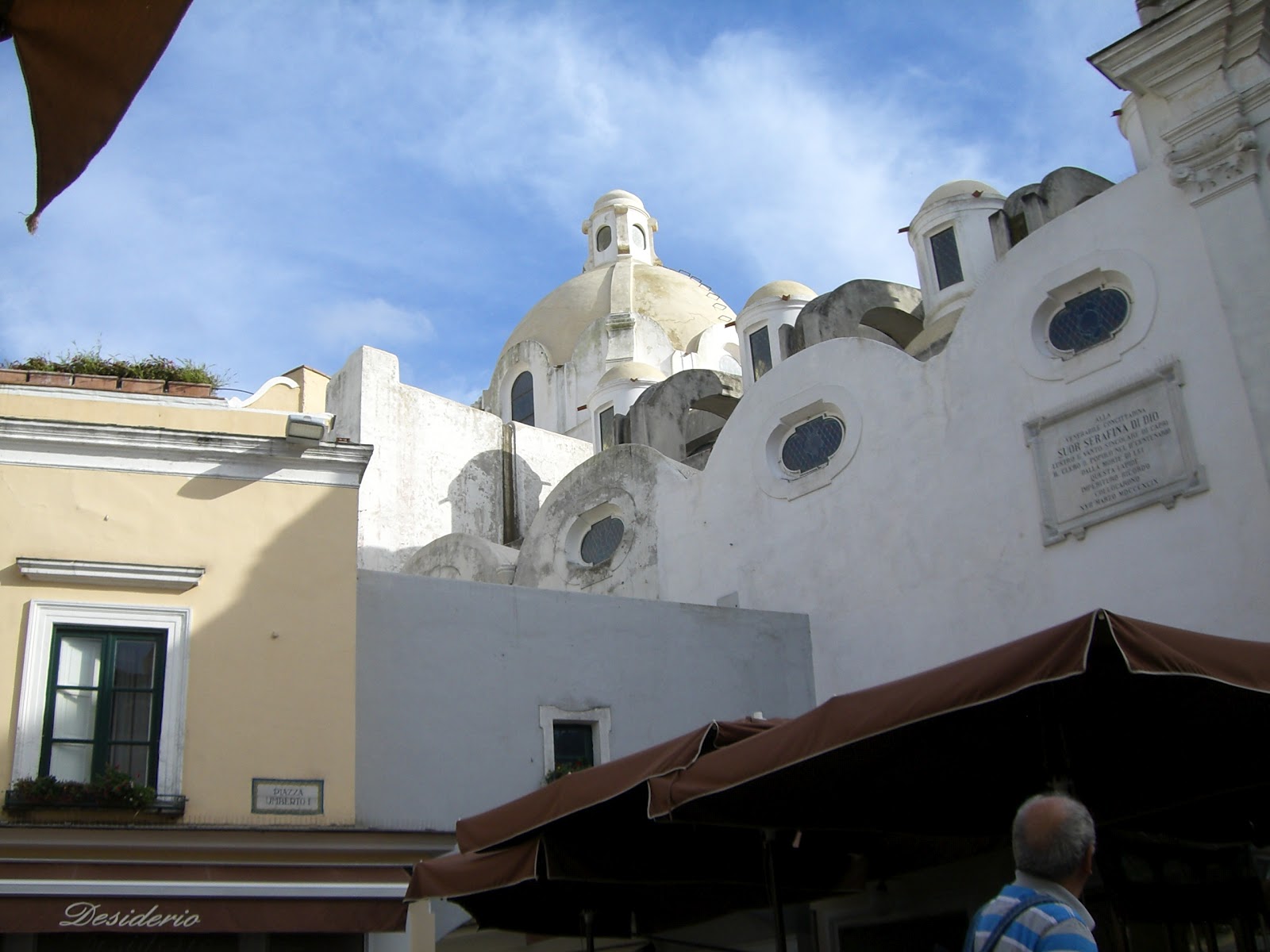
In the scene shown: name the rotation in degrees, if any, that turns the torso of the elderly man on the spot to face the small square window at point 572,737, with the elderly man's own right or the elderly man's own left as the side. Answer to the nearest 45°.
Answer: approximately 90° to the elderly man's own left

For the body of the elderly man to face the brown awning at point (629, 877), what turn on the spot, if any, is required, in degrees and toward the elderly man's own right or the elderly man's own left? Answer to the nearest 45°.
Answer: approximately 90° to the elderly man's own left

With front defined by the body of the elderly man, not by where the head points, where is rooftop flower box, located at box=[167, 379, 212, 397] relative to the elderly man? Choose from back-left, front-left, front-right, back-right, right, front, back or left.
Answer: left

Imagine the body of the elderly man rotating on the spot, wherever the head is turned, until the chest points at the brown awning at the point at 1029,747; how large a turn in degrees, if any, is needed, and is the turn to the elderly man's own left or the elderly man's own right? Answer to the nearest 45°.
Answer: approximately 45° to the elderly man's own left

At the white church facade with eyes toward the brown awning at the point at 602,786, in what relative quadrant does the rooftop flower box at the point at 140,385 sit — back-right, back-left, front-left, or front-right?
front-right

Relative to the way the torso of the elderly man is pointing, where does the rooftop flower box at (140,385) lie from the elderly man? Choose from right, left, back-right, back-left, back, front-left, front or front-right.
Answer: left

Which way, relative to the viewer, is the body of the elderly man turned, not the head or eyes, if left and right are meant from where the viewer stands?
facing away from the viewer and to the right of the viewer

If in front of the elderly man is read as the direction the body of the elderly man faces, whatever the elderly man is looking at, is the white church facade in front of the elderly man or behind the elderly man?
in front

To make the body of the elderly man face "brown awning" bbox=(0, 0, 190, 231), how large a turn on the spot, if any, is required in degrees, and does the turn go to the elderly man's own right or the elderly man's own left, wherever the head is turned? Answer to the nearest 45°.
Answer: approximately 180°

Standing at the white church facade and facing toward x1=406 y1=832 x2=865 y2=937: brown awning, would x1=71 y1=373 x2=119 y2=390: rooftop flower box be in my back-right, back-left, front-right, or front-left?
front-right
